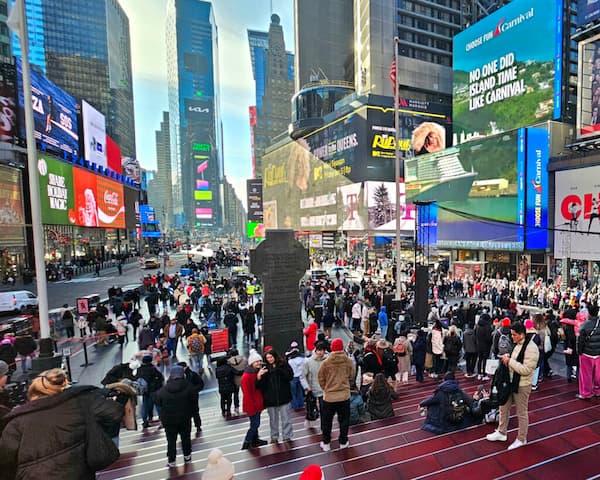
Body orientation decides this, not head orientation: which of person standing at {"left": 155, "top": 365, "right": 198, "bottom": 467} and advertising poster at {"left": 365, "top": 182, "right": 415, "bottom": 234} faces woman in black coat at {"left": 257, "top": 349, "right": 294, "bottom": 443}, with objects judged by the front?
the advertising poster

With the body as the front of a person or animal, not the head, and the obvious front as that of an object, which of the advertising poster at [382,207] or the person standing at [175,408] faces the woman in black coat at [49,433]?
the advertising poster

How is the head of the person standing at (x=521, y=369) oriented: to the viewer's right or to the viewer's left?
to the viewer's left

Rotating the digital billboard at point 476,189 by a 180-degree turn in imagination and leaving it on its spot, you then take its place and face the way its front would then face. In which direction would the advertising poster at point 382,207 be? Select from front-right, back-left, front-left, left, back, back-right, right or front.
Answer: left

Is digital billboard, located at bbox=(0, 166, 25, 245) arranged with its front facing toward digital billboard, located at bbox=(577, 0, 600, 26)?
yes

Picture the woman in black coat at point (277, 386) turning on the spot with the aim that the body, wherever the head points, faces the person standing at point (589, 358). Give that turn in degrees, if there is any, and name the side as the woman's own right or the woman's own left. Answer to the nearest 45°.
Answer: approximately 90° to the woman's own left

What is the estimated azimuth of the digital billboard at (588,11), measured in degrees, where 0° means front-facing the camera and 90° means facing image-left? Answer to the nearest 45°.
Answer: approximately 45°

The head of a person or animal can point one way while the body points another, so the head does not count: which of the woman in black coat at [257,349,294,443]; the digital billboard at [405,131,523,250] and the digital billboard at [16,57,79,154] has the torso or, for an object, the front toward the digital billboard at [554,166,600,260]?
the digital billboard at [16,57,79,154]

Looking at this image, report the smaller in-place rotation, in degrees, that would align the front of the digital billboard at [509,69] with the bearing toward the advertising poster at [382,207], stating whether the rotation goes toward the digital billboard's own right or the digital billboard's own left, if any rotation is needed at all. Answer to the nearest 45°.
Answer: approximately 90° to the digital billboard's own right

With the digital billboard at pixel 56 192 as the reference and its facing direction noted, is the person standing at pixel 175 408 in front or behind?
in front

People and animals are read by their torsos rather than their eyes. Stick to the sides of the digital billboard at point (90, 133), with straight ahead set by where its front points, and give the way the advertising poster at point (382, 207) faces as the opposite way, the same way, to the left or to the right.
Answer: to the right

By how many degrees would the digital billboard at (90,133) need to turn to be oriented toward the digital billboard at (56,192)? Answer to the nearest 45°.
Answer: approximately 45° to its right

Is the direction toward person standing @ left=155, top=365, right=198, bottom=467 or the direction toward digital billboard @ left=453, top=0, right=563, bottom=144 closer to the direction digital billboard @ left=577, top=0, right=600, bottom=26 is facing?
the person standing

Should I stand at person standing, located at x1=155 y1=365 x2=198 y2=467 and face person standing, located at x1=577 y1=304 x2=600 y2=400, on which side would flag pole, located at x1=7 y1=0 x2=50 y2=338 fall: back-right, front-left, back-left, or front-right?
back-left

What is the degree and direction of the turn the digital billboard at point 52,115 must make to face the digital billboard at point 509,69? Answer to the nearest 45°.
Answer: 0° — it already faces it
